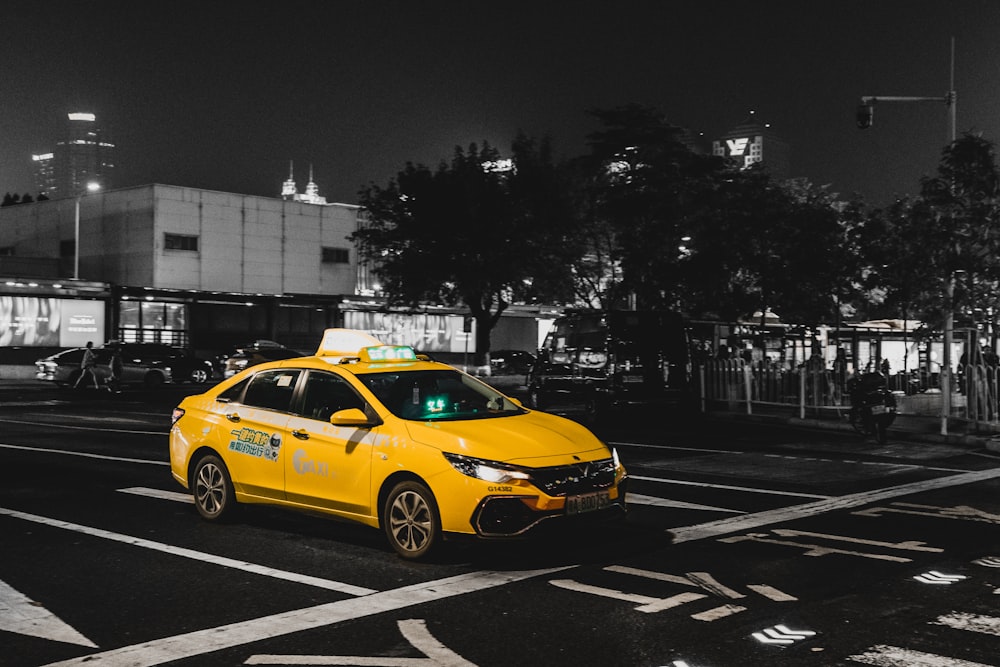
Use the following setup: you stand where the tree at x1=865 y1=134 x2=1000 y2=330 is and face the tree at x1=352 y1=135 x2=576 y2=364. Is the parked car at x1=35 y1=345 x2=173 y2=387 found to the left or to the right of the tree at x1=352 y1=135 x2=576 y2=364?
left

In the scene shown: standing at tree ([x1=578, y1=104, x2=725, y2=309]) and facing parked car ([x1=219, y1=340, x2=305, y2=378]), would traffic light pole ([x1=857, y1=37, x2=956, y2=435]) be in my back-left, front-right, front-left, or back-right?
back-left

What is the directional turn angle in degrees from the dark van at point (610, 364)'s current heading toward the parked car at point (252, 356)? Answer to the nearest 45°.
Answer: approximately 90° to its right

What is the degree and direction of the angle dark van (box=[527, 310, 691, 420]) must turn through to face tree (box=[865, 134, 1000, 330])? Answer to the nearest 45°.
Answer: approximately 180°

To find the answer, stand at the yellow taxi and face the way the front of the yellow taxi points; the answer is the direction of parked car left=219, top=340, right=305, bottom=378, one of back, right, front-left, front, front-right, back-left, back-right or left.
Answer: back-left

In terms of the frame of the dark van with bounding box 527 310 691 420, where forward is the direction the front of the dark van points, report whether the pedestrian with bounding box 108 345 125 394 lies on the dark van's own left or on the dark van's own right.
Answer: on the dark van's own right

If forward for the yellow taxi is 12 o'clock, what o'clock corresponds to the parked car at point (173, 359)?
The parked car is roughly at 7 o'clock from the yellow taxi.

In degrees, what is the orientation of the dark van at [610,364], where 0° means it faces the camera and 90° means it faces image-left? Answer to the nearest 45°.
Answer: approximately 45°

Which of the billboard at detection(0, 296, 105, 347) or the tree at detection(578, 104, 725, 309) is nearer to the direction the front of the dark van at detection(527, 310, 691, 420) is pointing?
the billboard

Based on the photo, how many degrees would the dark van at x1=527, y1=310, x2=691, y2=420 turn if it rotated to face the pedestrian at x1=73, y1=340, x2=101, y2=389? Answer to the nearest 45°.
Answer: approximately 90° to its right

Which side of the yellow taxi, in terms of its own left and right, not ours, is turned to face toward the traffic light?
left

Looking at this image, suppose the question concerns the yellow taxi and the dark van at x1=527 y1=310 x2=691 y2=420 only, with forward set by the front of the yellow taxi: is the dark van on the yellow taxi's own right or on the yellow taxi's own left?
on the yellow taxi's own left
